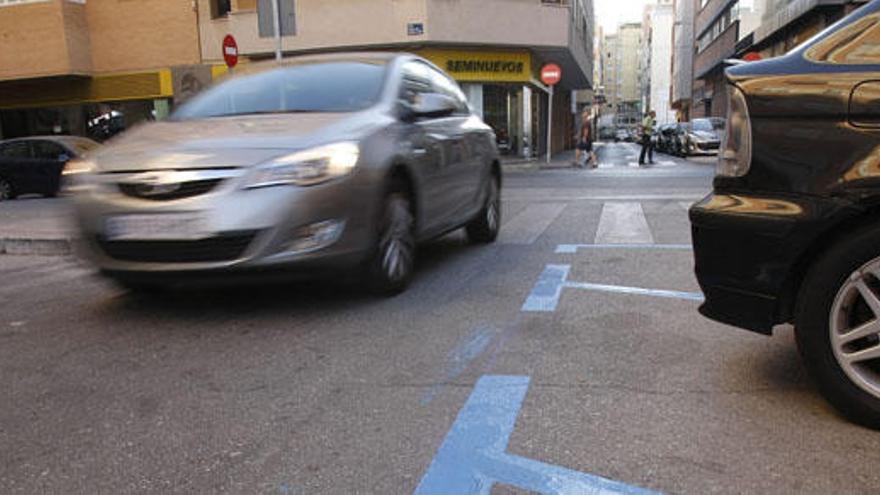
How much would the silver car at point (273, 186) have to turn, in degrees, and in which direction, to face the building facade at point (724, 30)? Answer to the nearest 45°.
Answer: approximately 180°

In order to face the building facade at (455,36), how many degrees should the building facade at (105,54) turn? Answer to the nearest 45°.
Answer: approximately 45° to its left

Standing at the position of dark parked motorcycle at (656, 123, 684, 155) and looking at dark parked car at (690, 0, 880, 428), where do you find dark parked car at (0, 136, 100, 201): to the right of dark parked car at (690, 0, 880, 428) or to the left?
right

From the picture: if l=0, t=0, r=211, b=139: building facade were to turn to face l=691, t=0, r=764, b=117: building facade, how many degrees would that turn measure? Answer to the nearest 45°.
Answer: approximately 90° to its left

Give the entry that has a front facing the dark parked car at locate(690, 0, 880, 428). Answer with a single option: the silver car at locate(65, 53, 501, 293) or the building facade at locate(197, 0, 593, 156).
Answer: the building facade

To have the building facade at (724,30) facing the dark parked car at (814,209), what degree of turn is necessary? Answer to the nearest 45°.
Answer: approximately 45° to its left

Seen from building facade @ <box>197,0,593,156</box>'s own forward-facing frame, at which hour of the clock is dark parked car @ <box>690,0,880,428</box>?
The dark parked car is roughly at 12 o'clock from the building facade.
